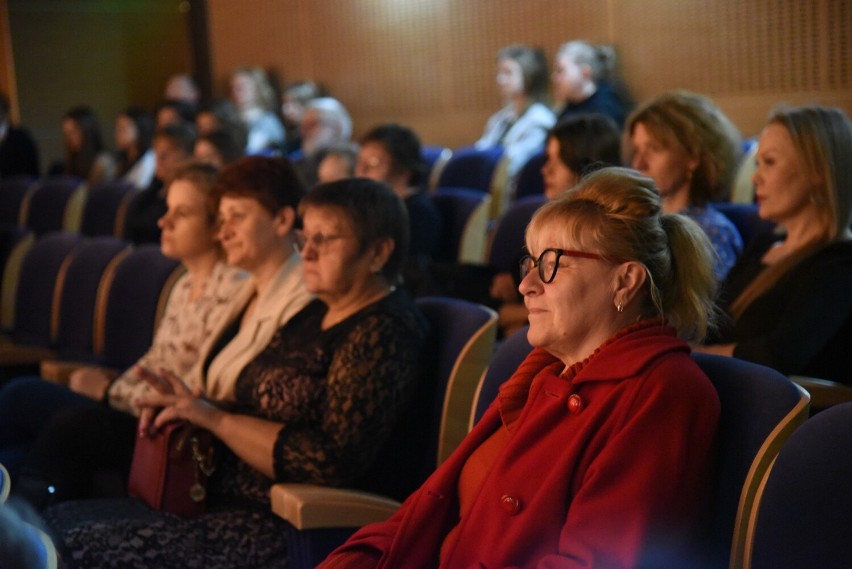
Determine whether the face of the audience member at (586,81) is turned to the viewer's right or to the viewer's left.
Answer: to the viewer's left

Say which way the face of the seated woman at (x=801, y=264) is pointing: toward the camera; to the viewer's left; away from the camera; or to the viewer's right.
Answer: to the viewer's left

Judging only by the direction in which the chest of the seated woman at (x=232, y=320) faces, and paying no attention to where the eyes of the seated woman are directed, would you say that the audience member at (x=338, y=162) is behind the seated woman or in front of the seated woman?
behind

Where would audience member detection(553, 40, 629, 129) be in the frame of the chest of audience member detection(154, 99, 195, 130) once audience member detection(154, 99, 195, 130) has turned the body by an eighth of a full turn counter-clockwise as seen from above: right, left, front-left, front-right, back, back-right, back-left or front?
front-left

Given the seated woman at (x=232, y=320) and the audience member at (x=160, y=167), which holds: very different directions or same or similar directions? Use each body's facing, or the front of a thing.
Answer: same or similar directions

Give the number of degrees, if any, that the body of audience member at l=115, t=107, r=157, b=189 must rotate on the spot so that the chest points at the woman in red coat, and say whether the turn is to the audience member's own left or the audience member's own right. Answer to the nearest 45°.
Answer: approximately 45° to the audience member's own left

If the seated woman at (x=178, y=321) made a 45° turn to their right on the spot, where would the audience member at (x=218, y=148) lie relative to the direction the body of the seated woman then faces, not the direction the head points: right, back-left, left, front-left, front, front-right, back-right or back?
front-right

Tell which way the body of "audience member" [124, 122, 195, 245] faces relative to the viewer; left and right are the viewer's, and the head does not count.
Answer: facing the viewer and to the left of the viewer

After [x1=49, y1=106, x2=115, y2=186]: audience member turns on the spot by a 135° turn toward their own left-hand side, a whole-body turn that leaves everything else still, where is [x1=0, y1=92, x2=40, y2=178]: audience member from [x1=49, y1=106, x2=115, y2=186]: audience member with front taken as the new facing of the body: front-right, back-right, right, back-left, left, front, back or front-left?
back-left

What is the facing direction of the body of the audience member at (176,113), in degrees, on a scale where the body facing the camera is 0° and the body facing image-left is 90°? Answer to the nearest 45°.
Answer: approximately 45°

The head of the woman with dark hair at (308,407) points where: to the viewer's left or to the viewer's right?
to the viewer's left

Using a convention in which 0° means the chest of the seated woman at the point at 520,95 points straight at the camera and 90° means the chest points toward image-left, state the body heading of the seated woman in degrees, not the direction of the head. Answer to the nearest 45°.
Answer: approximately 45°

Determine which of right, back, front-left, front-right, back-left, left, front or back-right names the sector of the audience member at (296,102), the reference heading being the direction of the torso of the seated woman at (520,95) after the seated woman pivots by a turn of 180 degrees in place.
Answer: left

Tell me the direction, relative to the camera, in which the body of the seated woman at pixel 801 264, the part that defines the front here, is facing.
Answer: to the viewer's left

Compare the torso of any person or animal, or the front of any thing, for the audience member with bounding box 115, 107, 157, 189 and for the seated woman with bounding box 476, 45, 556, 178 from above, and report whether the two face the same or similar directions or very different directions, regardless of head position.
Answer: same or similar directions
